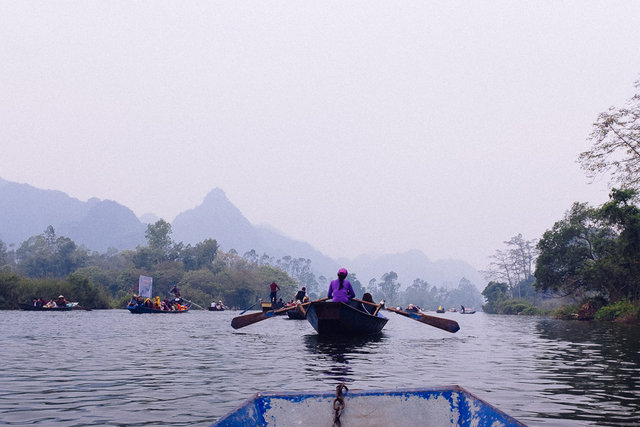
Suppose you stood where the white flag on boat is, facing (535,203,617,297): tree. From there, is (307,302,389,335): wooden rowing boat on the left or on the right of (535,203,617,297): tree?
right

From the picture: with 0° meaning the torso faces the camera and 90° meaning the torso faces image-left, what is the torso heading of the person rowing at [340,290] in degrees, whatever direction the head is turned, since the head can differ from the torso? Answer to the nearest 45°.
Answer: approximately 180°

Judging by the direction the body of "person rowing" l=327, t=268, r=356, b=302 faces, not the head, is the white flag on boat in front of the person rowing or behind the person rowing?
in front
